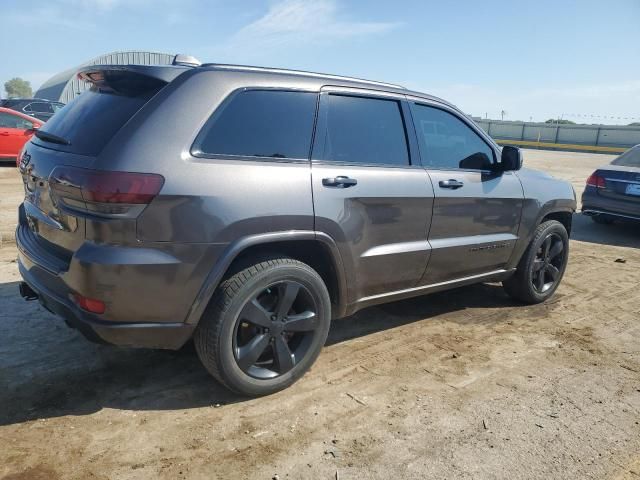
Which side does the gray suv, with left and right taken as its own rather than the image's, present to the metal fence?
front

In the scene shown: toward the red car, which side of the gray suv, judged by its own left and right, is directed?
left

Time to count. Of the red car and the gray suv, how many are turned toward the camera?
0

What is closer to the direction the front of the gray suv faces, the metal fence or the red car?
the metal fence

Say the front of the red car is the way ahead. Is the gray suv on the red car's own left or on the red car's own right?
on the red car's own right

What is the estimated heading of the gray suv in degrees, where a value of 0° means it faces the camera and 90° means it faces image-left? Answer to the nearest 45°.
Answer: approximately 225°
